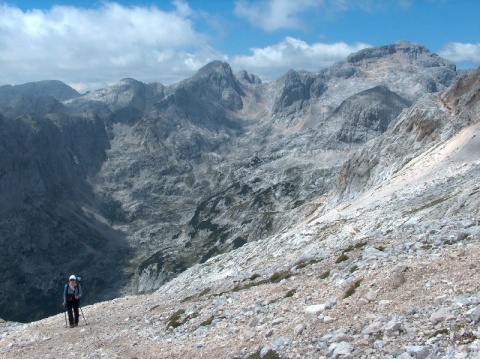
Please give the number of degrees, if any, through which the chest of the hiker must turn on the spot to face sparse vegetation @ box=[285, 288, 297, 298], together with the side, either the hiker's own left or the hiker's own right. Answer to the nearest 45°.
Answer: approximately 45° to the hiker's own left

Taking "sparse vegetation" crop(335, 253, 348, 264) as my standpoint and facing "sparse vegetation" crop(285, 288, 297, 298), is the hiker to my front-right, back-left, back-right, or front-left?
front-right

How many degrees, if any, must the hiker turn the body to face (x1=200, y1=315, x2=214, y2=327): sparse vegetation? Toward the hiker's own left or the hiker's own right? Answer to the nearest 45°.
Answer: approximately 45° to the hiker's own left

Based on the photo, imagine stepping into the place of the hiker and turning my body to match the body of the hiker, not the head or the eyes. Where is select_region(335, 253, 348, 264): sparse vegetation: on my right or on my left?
on my left

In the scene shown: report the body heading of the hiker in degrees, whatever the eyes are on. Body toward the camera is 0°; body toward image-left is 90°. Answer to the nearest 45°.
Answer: approximately 0°

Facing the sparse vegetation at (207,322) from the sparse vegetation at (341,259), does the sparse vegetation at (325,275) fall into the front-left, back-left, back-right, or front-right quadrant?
front-left

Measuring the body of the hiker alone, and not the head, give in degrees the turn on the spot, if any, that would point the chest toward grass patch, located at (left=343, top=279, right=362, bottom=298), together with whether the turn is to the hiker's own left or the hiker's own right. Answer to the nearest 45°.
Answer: approximately 45° to the hiker's own left

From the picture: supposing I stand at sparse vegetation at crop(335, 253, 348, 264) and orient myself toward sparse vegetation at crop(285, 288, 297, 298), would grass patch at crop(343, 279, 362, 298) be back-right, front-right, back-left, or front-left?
front-left

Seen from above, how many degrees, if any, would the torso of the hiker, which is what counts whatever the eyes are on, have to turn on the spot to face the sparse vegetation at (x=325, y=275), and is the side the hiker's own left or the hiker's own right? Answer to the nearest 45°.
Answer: approximately 45° to the hiker's own left

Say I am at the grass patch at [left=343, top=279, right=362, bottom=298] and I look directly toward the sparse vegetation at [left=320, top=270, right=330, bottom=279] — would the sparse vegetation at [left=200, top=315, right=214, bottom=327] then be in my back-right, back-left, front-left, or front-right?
front-left
